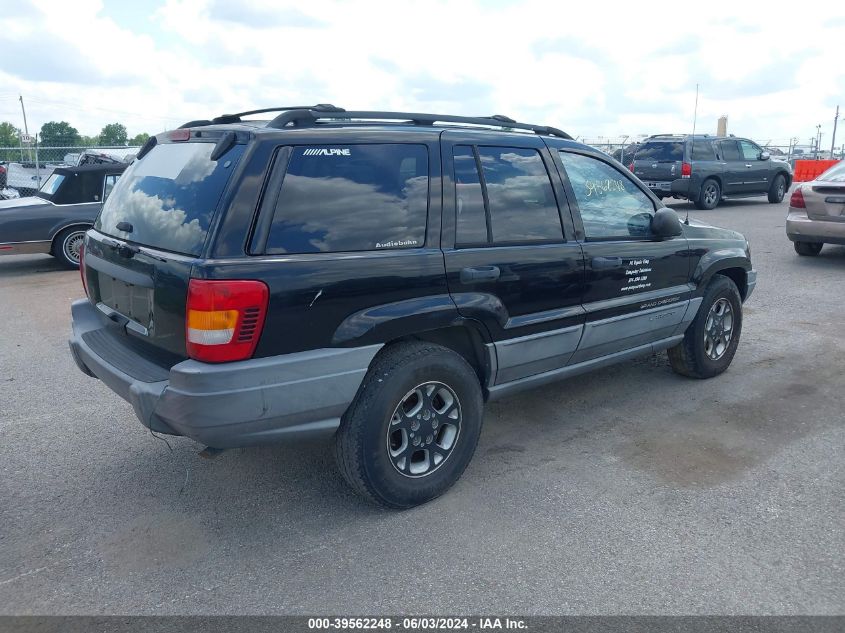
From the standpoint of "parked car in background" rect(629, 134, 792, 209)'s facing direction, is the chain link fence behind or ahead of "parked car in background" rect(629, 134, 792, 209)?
behind

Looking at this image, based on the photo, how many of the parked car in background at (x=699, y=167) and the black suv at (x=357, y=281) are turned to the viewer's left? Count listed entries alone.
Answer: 0

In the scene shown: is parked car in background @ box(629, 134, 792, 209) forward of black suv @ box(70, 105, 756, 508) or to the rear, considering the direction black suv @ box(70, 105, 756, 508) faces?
forward

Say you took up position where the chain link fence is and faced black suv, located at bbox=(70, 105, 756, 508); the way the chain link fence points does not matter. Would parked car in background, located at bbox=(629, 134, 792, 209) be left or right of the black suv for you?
left

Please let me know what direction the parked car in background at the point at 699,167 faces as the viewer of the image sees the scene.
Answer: facing away from the viewer and to the right of the viewer

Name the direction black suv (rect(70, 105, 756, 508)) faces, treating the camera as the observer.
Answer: facing away from the viewer and to the right of the viewer

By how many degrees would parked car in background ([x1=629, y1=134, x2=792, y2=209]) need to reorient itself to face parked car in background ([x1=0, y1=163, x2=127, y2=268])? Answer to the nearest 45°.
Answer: approximately 180°

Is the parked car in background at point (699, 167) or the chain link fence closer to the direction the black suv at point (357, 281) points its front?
the parked car in background

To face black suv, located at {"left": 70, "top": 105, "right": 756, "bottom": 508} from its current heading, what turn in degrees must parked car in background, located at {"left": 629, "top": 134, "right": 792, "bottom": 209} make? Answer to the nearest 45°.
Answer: approximately 135° to its right
